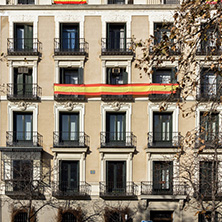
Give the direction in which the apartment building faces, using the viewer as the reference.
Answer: facing the viewer
